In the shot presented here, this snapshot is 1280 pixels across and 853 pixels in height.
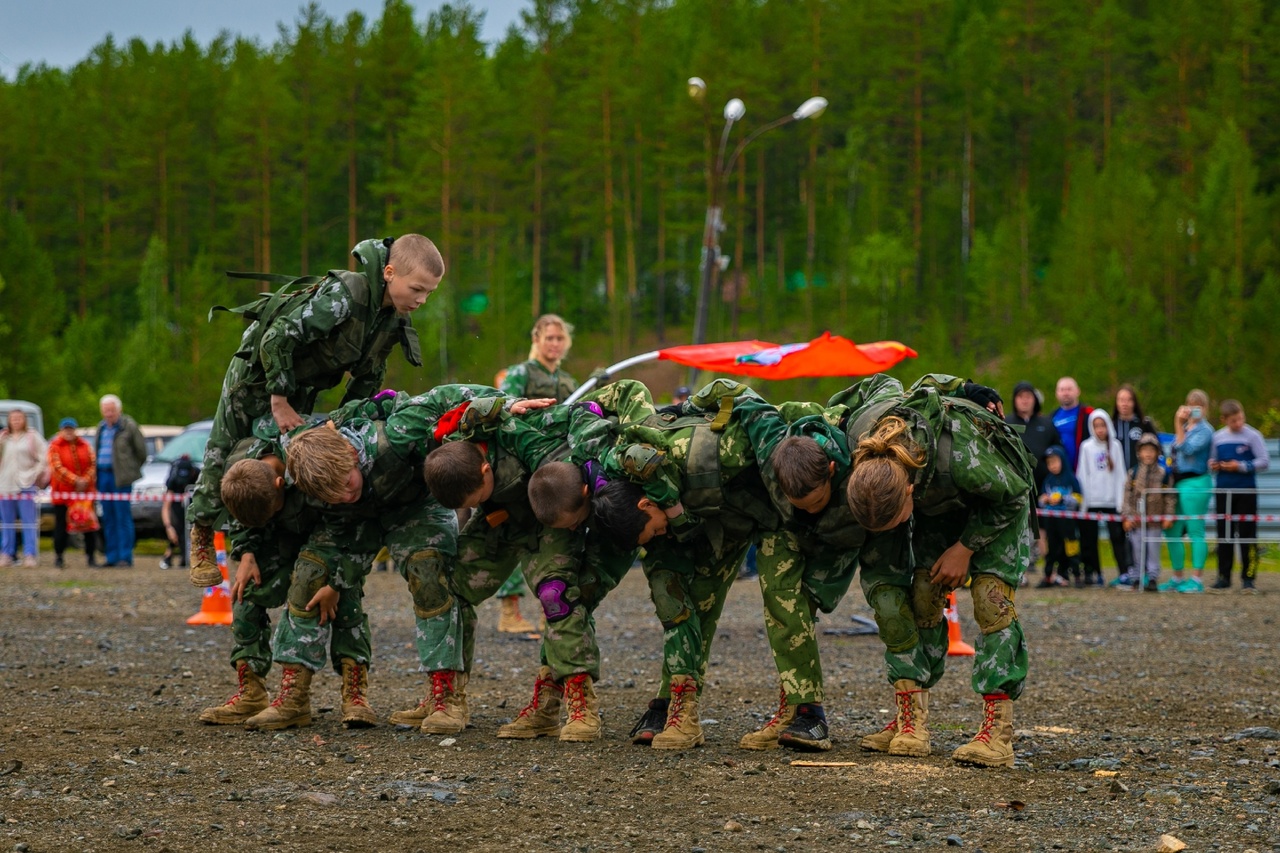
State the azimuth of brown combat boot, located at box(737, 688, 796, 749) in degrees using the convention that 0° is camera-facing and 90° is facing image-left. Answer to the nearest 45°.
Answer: approximately 45°

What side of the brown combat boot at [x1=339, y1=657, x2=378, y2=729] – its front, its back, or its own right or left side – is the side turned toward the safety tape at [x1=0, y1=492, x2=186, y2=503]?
back

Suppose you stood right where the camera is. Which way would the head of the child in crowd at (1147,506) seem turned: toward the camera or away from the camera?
toward the camera

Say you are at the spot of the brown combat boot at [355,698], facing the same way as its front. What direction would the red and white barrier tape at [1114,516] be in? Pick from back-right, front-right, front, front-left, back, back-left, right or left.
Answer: back-left

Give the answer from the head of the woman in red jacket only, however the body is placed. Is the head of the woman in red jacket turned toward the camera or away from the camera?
toward the camera

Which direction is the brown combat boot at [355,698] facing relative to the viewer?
toward the camera

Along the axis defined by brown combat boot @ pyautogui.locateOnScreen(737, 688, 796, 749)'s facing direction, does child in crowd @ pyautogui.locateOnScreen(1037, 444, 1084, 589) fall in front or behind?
behind

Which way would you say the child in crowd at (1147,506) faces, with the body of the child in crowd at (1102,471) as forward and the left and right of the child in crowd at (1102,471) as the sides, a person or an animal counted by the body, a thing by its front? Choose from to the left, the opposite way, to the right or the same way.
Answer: the same way

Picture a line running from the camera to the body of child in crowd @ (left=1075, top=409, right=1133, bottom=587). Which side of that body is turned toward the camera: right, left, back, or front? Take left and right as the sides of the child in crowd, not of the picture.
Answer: front

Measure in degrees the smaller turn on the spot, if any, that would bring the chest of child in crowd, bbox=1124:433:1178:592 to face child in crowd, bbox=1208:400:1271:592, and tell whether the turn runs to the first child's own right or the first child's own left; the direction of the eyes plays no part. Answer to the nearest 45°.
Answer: approximately 90° to the first child's own left

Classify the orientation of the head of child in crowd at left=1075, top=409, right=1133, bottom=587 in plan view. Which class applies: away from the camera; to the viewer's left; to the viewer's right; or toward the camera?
toward the camera

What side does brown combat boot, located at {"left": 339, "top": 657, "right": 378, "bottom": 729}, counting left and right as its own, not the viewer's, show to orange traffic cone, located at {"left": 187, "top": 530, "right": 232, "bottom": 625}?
back

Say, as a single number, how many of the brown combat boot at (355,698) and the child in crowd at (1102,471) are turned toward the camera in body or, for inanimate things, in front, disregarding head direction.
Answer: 2

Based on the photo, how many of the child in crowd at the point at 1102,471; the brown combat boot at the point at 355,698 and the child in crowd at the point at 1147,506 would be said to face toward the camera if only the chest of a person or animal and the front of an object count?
3

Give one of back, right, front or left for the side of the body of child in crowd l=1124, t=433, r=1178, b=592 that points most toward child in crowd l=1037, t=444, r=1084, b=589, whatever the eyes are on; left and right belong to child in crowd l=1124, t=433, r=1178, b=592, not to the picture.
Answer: right
